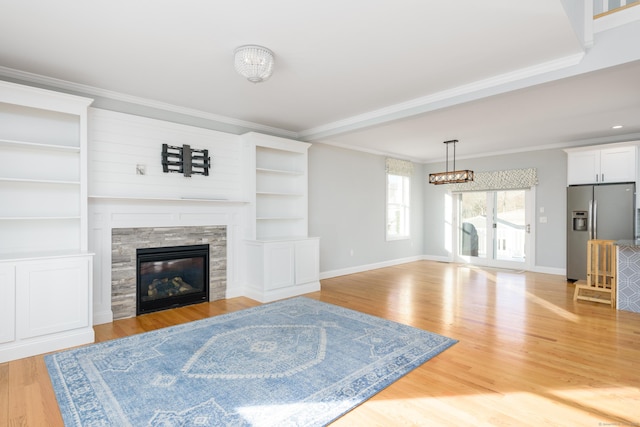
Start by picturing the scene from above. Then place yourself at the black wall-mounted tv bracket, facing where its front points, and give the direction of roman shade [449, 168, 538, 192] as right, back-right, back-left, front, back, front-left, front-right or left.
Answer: front-left

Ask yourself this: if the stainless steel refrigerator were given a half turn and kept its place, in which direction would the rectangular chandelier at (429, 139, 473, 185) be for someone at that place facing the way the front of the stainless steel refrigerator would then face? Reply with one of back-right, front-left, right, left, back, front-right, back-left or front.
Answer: back-left

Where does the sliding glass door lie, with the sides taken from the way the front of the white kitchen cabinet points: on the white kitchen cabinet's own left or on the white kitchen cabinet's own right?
on the white kitchen cabinet's own right

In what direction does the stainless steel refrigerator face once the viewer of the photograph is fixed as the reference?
facing the viewer

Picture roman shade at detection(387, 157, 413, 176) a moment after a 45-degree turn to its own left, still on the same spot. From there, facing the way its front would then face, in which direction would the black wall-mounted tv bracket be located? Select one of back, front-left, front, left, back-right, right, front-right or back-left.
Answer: back-right

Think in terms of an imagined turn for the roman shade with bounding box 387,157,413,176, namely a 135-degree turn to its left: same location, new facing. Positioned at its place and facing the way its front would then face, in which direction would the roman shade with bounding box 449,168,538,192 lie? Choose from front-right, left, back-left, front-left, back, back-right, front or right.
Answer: right

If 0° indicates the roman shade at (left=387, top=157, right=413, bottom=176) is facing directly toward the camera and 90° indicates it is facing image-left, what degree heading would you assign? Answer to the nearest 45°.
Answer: approximately 315°

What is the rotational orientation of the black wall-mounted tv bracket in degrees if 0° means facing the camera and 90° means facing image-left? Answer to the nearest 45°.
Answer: approximately 315°

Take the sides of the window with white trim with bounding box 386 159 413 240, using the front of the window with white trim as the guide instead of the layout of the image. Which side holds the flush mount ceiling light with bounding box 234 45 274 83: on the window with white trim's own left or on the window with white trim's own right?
on the window with white trim's own right
